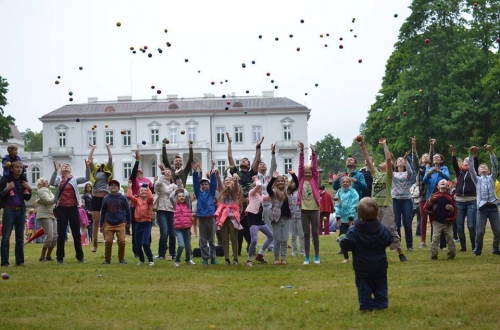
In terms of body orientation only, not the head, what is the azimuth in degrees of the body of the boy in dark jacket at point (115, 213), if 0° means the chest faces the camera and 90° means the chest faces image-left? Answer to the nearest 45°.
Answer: approximately 0°

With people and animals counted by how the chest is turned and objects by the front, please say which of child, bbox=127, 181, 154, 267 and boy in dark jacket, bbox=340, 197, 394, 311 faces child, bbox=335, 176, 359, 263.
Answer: the boy in dark jacket

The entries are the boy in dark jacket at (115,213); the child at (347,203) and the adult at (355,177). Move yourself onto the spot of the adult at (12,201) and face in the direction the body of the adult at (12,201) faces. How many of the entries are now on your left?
3

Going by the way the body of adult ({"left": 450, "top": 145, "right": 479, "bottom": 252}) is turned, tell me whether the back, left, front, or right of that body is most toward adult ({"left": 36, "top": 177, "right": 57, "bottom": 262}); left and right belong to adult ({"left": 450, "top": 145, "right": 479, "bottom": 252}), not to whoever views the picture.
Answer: right

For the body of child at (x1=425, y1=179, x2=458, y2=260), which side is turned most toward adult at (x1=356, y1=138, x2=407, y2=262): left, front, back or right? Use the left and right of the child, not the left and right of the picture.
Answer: right

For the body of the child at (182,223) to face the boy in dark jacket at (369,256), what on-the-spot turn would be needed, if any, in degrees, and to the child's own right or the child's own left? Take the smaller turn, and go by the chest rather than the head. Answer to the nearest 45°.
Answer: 0° — they already face them
